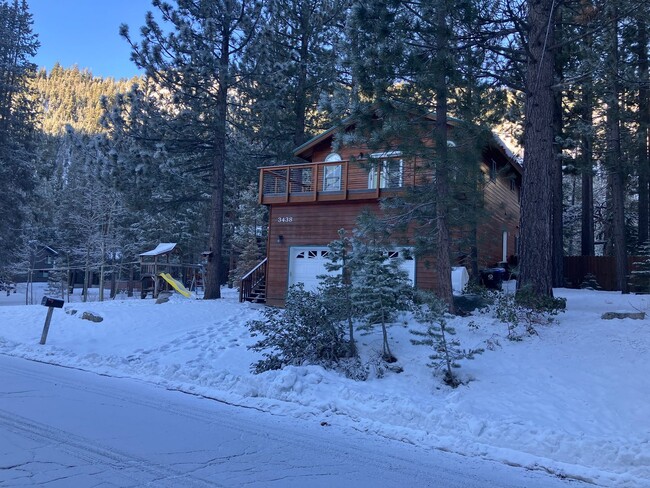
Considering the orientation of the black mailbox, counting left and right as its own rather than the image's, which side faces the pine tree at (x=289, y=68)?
back

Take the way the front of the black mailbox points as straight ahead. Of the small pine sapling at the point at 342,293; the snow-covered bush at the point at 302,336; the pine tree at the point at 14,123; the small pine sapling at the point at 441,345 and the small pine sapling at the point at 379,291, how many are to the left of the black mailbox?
4

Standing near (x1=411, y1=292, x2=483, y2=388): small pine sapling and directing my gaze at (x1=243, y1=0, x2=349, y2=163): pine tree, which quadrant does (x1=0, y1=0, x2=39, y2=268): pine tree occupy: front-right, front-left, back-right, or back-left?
front-left

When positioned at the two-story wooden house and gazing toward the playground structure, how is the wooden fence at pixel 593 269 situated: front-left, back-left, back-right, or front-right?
back-right

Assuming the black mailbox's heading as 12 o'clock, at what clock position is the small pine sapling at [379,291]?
The small pine sapling is roughly at 9 o'clock from the black mailbox.

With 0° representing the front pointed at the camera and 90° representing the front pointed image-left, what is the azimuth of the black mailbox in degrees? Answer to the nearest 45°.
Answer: approximately 45°

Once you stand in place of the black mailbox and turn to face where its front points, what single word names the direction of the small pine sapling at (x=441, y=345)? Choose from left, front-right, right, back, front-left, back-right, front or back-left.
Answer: left

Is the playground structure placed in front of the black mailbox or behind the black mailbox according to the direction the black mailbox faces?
behind

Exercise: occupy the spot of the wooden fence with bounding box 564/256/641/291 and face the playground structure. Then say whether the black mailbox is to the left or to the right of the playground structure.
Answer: left

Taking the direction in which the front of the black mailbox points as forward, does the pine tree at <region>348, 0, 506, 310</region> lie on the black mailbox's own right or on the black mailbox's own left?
on the black mailbox's own left

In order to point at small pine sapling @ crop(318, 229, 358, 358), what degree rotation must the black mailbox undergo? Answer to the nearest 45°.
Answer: approximately 90° to its left

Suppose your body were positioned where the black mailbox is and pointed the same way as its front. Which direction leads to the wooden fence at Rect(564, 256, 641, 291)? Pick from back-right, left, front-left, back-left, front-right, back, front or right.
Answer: back-left

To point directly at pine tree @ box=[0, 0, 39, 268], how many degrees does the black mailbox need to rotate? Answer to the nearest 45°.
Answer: approximately 135° to its right
